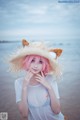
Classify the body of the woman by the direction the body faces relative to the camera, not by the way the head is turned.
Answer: toward the camera
